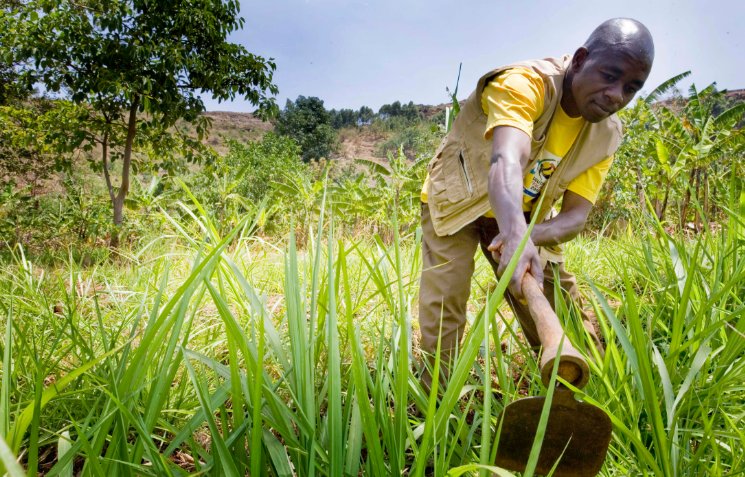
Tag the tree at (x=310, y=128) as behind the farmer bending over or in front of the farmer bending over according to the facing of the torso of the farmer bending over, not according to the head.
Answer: behind

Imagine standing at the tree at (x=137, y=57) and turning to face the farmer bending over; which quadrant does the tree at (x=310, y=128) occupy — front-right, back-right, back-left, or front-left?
back-left

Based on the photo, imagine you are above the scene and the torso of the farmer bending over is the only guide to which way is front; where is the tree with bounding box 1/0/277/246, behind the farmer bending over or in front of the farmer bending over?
behind
